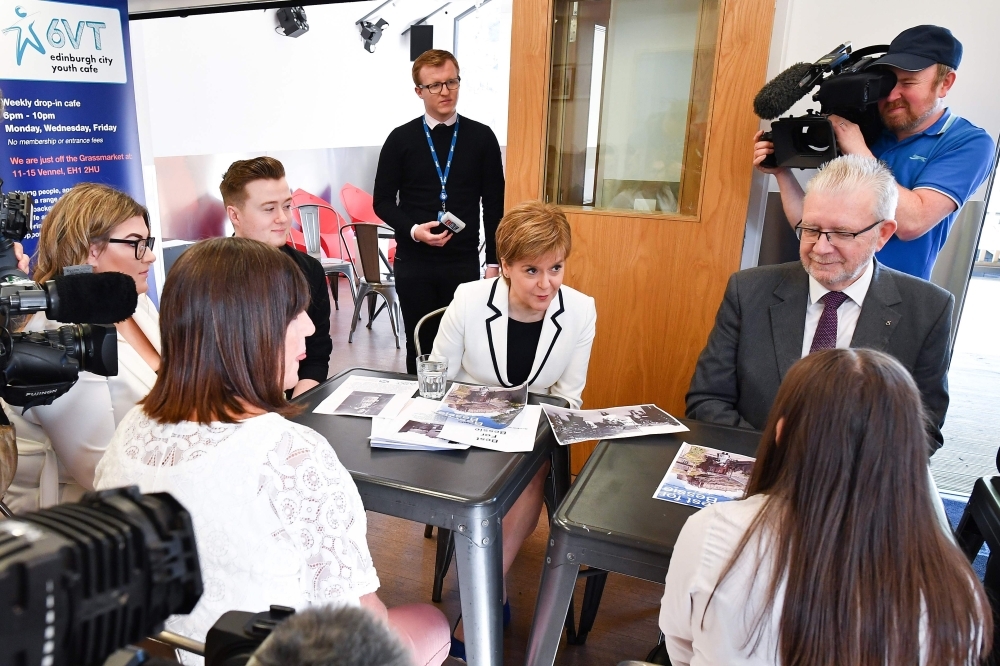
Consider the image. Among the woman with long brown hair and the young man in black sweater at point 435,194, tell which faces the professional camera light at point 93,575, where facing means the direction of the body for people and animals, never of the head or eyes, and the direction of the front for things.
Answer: the young man in black sweater

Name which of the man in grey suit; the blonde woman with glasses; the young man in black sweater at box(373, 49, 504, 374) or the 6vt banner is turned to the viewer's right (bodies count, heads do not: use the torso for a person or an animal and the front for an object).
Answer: the blonde woman with glasses

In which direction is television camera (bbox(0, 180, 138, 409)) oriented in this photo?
to the viewer's right

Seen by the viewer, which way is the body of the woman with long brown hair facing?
away from the camera

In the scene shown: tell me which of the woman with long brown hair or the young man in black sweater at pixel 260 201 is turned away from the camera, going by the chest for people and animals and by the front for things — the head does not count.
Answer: the woman with long brown hair

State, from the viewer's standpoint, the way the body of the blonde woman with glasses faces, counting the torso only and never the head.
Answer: to the viewer's right

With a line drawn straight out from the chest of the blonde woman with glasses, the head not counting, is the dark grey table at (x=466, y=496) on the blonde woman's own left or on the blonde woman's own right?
on the blonde woman's own right

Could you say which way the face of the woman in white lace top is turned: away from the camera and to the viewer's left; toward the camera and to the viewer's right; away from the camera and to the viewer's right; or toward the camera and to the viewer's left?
away from the camera and to the viewer's right

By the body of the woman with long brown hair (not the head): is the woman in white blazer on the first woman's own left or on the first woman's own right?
on the first woman's own left
